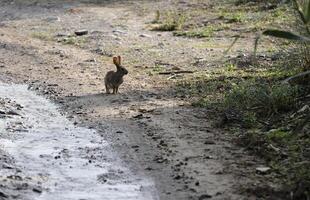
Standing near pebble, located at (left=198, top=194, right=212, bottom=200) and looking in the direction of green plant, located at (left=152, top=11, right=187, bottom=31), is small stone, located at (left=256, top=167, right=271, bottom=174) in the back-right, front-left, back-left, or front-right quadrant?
front-right

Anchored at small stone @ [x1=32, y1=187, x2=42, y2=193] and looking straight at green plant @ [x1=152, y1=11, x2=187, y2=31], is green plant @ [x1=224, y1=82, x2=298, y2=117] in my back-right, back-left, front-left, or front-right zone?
front-right

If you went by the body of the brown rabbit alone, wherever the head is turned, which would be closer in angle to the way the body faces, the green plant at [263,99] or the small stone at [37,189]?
the green plant

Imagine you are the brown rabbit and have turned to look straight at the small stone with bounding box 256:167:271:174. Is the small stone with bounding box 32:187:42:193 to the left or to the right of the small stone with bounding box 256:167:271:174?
right

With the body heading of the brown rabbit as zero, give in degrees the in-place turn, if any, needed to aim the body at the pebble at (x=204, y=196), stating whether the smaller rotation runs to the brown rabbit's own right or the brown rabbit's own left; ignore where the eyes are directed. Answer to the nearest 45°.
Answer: approximately 90° to the brown rabbit's own right

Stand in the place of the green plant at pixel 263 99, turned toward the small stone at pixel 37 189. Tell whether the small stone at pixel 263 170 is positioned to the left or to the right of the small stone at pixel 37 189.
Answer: left

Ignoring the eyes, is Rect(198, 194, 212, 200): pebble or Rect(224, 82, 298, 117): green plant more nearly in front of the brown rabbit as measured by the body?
the green plant

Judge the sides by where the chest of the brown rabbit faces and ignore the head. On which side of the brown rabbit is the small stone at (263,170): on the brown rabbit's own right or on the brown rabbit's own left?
on the brown rabbit's own right

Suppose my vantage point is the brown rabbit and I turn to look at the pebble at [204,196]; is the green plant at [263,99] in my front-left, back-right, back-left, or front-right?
front-left
